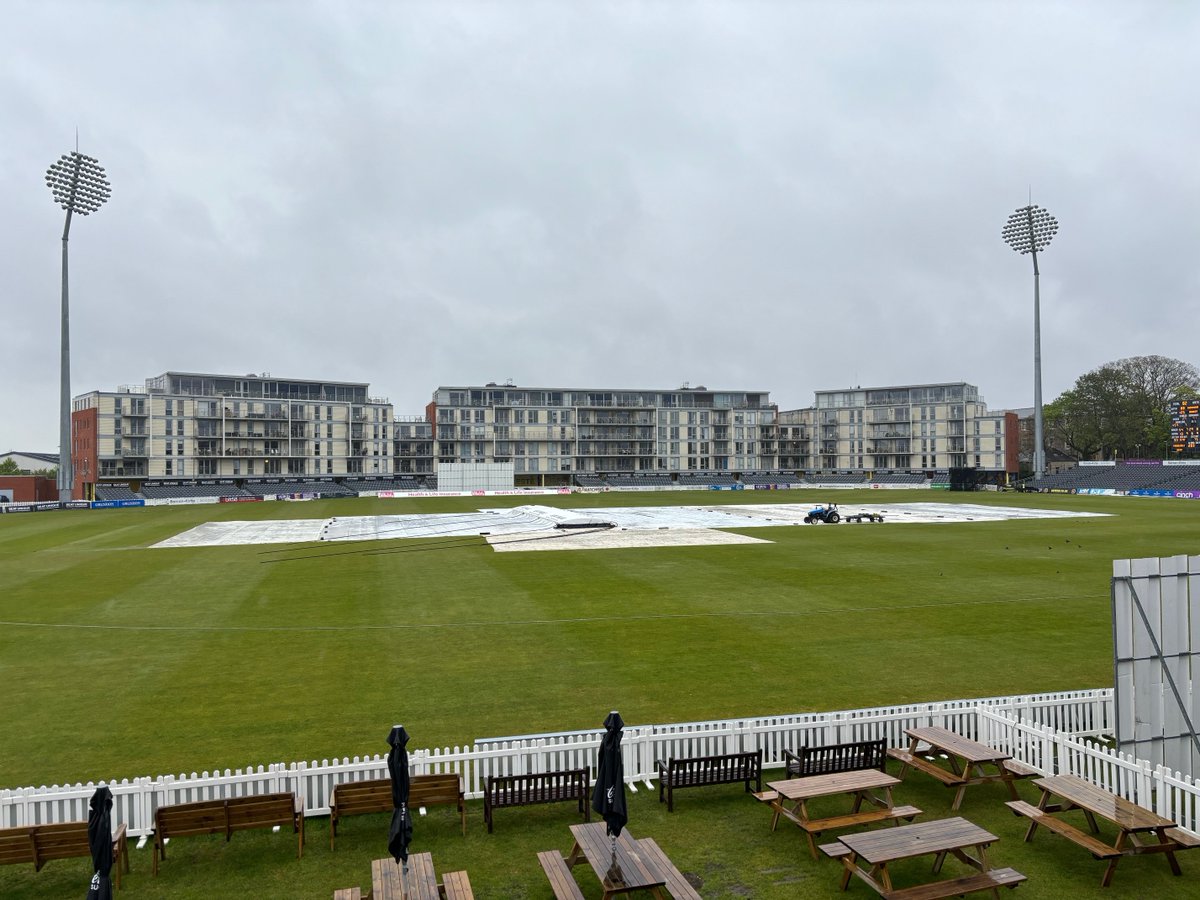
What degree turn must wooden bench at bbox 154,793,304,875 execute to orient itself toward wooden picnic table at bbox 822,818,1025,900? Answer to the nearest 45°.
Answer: approximately 135° to its right

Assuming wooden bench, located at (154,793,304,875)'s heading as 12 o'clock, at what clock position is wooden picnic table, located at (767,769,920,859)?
The wooden picnic table is roughly at 4 o'clock from the wooden bench.

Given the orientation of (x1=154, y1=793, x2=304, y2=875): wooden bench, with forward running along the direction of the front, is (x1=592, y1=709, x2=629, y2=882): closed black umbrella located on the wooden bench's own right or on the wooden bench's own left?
on the wooden bench's own right

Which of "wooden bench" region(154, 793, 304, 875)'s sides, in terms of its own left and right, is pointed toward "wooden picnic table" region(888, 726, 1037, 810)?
right

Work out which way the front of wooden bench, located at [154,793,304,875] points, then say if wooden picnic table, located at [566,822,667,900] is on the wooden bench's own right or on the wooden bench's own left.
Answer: on the wooden bench's own right

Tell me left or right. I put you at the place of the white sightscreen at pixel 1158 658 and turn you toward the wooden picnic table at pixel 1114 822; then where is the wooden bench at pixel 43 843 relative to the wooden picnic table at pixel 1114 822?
right

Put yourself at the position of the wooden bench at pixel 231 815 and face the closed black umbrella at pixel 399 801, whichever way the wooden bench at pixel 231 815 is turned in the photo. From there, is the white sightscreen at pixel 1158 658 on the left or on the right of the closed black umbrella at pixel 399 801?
left

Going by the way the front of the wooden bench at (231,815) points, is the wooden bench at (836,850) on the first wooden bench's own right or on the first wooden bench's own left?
on the first wooden bench's own right

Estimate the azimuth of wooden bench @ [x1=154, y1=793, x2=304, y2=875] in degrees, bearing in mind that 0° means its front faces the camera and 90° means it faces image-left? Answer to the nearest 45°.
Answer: approximately 180°

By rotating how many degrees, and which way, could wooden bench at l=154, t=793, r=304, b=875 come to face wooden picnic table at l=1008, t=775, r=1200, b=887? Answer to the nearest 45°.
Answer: approximately 135° to its right

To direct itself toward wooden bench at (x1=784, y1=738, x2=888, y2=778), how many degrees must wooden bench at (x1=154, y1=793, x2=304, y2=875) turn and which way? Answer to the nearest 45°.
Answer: approximately 90° to its right
